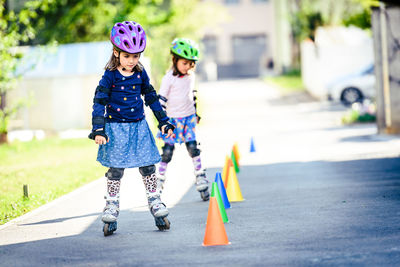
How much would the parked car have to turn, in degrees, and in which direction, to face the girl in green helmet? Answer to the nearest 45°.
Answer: approximately 90° to its left

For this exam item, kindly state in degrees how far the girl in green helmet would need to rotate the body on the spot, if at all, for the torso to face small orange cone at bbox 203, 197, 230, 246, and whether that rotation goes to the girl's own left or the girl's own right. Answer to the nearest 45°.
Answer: approximately 45° to the girl's own right

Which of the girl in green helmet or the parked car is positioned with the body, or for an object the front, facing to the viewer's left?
the parked car

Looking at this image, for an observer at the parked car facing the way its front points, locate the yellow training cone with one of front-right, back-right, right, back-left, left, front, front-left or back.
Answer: left

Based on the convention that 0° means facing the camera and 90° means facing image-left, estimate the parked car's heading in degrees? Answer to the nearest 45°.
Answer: approximately 90°

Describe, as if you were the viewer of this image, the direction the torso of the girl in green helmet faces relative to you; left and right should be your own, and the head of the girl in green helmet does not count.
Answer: facing the viewer and to the right of the viewer

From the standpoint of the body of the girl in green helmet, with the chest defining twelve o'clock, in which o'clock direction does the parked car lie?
The parked car is roughly at 8 o'clock from the girl in green helmet.

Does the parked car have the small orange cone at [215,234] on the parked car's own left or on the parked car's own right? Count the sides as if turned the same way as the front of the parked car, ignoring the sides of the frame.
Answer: on the parked car's own left

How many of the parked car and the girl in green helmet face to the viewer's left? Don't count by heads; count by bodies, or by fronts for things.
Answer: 1

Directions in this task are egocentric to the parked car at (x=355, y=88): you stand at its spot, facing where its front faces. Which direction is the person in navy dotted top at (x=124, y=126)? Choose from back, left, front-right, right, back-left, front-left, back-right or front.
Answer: left
